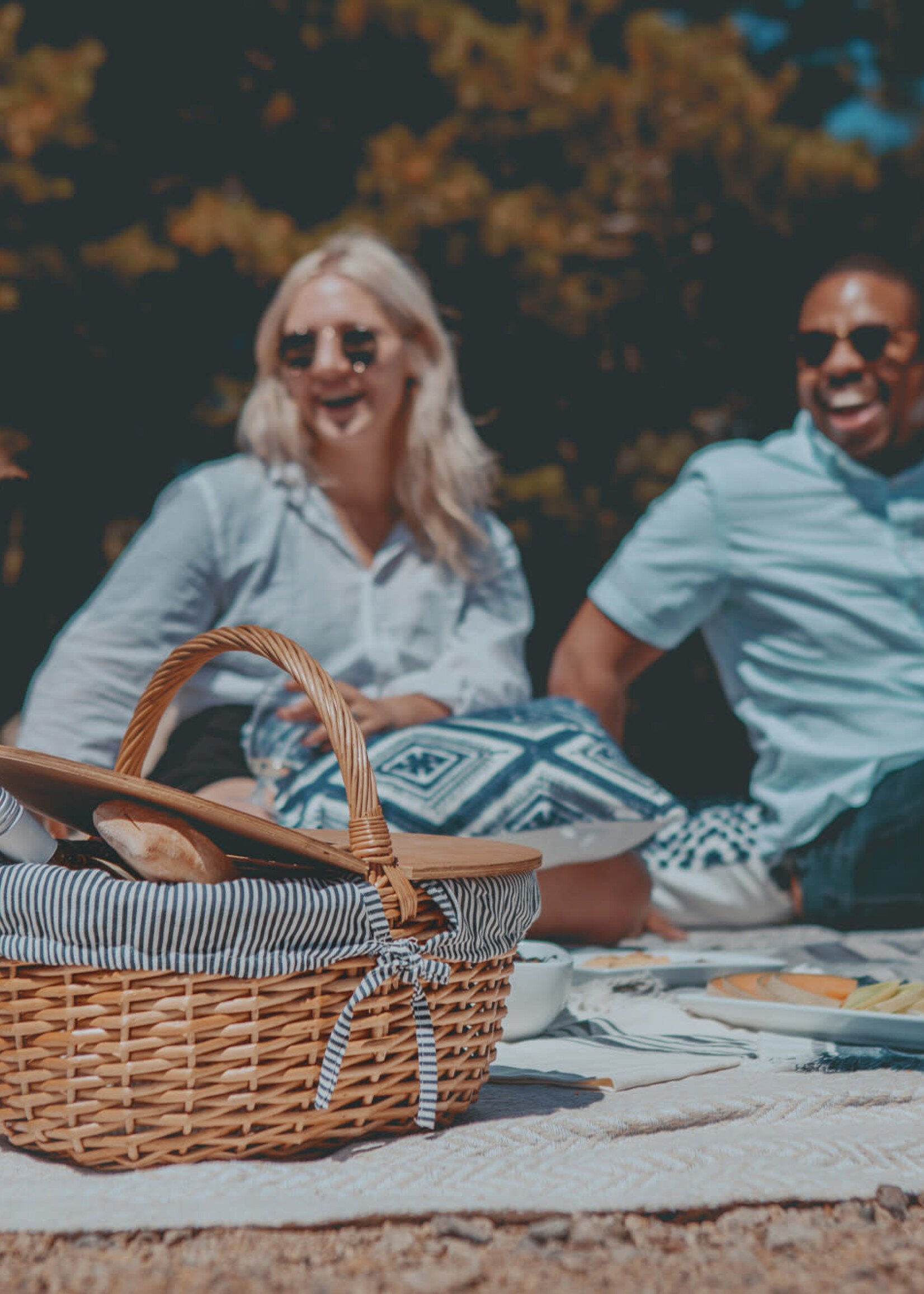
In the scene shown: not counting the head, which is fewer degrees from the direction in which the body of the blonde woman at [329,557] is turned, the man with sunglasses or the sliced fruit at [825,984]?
the sliced fruit

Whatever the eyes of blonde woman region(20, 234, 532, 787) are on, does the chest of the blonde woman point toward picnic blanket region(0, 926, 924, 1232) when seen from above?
yes

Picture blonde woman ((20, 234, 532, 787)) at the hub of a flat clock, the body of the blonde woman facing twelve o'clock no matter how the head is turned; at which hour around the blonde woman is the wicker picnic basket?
The wicker picnic basket is roughly at 12 o'clock from the blonde woman.

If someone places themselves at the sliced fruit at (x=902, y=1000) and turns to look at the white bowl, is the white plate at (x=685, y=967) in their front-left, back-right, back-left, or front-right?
front-right

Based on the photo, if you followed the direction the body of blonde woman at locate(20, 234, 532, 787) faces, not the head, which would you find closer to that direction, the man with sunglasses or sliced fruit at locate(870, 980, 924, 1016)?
the sliced fruit

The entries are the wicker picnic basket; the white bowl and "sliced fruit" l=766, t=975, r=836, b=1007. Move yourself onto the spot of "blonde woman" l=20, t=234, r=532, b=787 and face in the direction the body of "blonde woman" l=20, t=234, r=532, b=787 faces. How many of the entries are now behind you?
0

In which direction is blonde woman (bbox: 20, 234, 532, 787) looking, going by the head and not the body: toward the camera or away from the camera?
toward the camera

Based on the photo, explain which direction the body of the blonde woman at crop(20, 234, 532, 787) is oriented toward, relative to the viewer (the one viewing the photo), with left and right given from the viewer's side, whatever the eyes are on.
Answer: facing the viewer

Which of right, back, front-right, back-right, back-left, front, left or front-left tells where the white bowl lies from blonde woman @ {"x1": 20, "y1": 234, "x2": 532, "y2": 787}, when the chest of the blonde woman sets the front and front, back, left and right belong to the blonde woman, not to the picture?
front

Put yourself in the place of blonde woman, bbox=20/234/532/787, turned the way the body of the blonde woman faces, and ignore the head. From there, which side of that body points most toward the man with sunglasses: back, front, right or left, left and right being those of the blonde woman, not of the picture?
left

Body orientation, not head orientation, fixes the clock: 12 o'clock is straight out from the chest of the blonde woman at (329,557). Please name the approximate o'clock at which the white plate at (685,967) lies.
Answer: The white plate is roughly at 11 o'clock from the blonde woman.

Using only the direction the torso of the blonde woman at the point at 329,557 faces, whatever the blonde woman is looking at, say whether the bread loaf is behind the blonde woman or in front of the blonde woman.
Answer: in front

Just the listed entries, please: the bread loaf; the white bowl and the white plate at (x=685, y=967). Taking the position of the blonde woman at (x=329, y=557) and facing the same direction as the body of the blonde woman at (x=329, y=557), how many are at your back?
0
